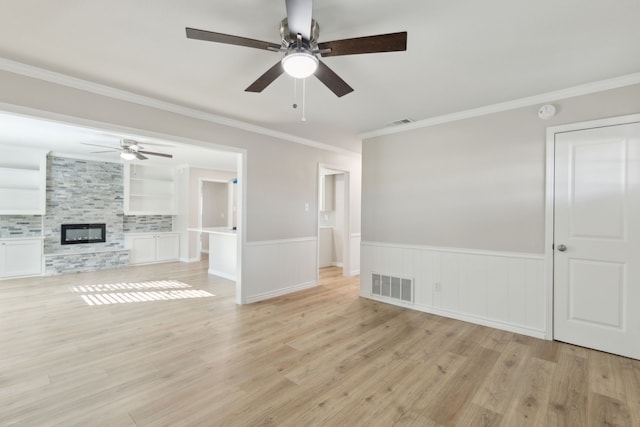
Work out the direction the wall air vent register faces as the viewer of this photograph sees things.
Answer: facing the viewer and to the left of the viewer

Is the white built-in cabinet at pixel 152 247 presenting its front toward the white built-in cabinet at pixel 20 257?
no

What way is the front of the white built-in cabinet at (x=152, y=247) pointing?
toward the camera

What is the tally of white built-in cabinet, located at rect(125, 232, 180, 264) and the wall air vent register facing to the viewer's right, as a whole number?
0

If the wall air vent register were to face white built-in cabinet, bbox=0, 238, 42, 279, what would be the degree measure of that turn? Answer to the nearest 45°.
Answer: approximately 45° to its right

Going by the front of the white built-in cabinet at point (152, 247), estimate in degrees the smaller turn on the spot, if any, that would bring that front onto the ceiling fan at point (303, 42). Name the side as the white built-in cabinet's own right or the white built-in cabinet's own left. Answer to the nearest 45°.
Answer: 0° — it already faces it

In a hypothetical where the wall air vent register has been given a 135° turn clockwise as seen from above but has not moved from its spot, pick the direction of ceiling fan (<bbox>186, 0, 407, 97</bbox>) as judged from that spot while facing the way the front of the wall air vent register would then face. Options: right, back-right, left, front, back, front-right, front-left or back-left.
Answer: back

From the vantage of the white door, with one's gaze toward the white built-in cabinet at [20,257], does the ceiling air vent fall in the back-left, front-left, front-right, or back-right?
front-right

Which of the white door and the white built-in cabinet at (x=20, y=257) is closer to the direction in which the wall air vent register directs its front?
the white built-in cabinet
